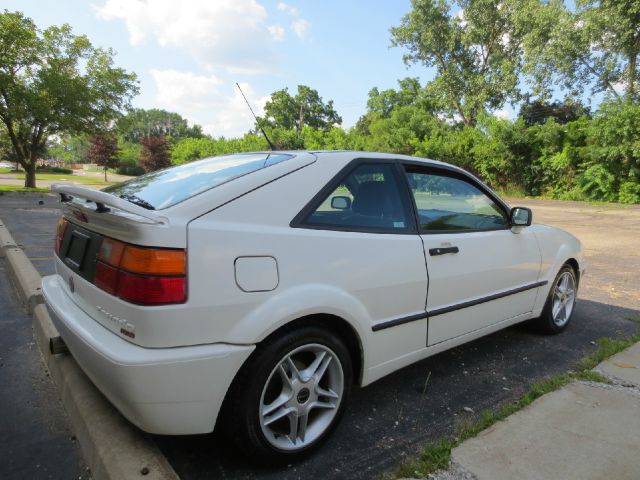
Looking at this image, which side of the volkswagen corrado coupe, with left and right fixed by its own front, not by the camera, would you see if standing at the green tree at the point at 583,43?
front

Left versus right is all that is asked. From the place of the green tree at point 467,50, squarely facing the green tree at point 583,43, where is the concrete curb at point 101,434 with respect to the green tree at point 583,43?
right

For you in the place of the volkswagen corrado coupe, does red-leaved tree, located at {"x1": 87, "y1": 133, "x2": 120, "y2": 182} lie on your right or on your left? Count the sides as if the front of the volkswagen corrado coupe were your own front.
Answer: on your left

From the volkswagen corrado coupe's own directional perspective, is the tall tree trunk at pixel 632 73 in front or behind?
in front

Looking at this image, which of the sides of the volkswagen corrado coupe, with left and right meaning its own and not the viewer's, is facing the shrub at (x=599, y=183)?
front

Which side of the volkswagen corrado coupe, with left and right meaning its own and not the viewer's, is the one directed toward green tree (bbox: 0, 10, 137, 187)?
left

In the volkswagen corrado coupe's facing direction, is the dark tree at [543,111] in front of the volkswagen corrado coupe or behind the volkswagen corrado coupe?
in front

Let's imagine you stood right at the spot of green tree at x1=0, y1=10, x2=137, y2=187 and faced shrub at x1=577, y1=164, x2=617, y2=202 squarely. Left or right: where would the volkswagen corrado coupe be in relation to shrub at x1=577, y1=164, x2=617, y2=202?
right

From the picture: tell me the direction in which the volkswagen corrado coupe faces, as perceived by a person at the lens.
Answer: facing away from the viewer and to the right of the viewer

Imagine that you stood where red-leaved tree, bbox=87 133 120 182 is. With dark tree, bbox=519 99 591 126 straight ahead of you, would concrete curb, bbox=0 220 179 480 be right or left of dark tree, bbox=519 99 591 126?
right

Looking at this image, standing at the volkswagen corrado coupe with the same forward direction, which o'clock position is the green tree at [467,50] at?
The green tree is roughly at 11 o'clock from the volkswagen corrado coupe.

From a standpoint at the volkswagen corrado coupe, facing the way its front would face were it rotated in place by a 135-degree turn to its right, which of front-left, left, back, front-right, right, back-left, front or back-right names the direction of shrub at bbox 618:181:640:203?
back-left
